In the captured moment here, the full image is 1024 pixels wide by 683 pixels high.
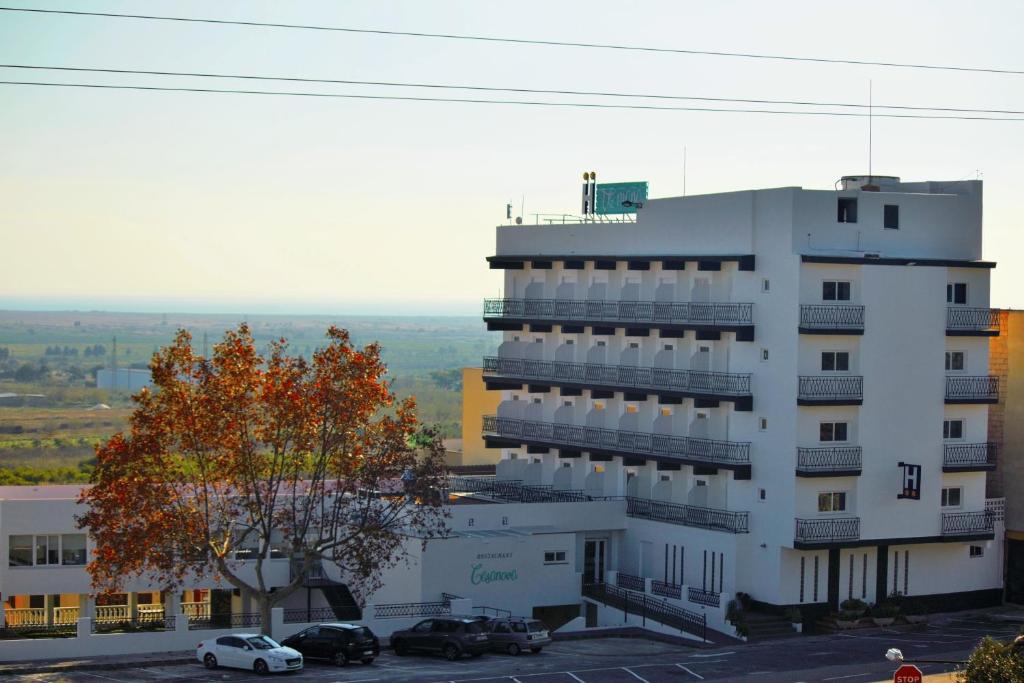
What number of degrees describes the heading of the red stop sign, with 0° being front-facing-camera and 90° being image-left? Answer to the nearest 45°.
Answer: approximately 0°

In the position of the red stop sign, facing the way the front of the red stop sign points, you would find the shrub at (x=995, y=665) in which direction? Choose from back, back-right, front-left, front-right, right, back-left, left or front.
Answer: back-left
